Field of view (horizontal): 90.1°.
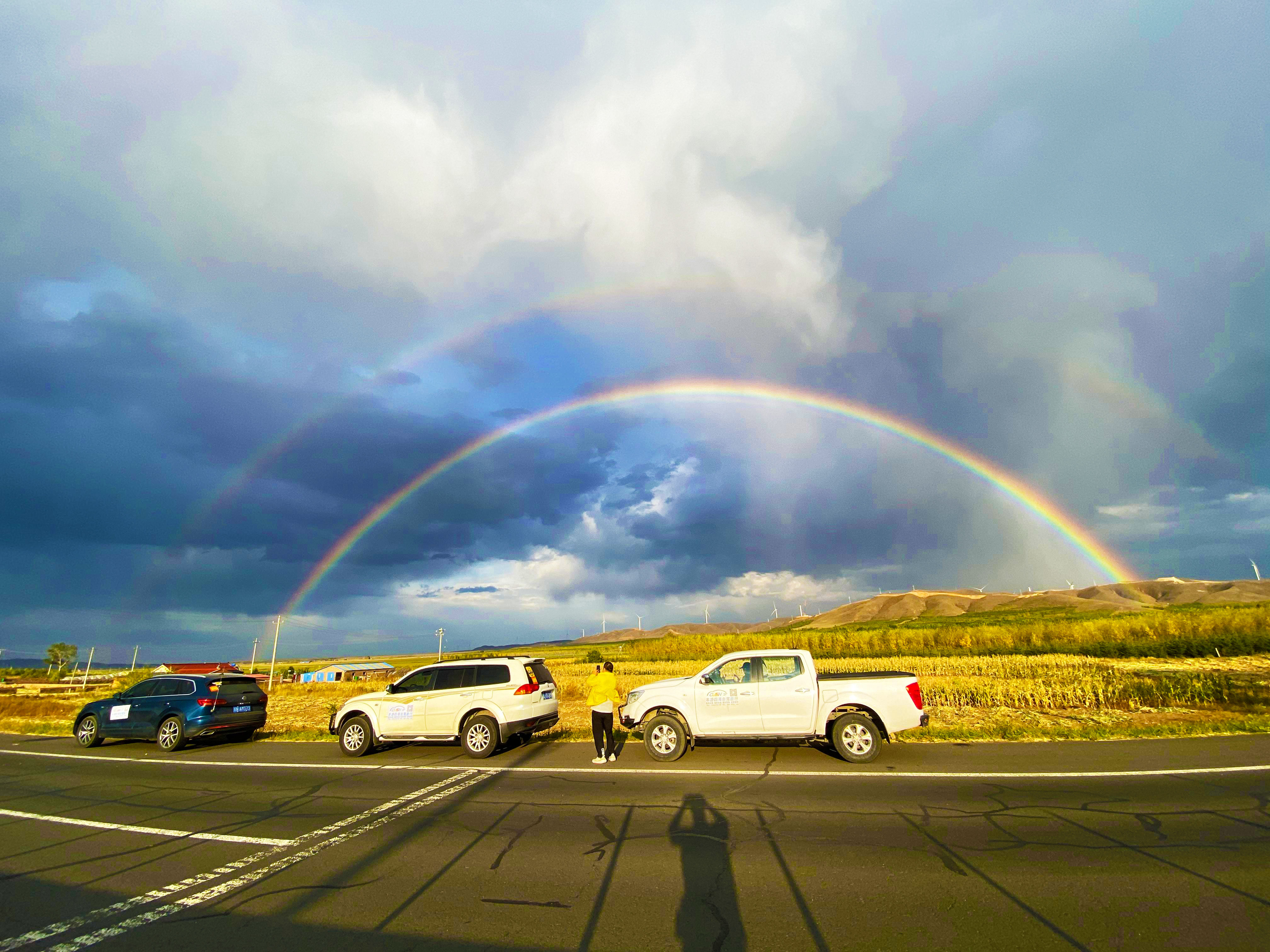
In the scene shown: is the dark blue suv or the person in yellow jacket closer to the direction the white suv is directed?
the dark blue suv

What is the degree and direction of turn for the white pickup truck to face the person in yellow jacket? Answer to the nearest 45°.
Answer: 0° — it already faces them

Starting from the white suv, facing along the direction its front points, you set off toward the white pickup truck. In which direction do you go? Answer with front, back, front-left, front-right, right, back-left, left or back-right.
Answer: back

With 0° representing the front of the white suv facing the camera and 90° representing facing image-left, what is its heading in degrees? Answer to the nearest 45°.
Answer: approximately 135°

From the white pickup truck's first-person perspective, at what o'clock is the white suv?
The white suv is roughly at 12 o'clock from the white pickup truck.

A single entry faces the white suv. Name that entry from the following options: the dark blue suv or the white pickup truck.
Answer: the white pickup truck

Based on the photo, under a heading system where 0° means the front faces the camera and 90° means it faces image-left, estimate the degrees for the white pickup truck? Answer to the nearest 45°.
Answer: approximately 90°

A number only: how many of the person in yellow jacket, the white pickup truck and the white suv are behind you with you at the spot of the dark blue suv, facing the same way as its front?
3

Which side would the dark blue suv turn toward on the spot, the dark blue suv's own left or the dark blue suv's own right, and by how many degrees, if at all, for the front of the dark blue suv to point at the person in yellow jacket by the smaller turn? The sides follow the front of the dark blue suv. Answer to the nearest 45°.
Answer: approximately 180°

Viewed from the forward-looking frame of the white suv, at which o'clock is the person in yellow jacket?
The person in yellow jacket is roughly at 6 o'clock from the white suv.

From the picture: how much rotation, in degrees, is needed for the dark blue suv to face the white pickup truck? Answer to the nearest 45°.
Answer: approximately 180°

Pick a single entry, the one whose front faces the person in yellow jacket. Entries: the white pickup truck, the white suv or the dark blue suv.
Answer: the white pickup truck

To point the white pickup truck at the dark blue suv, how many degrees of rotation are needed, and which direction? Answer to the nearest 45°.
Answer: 0° — it already faces it
